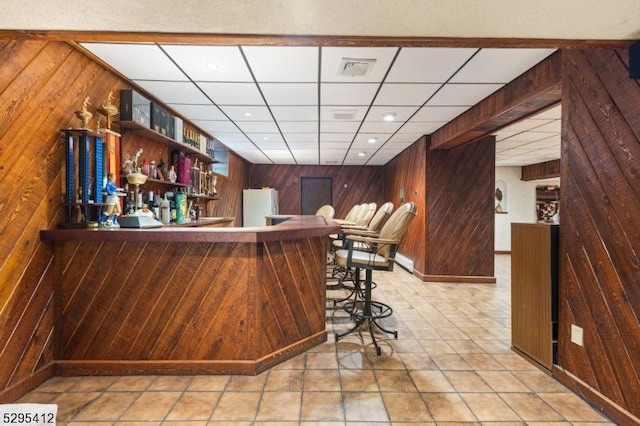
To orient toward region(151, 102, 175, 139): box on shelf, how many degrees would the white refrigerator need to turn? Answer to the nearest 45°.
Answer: approximately 90° to its right

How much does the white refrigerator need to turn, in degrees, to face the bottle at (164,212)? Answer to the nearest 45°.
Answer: approximately 90° to its right

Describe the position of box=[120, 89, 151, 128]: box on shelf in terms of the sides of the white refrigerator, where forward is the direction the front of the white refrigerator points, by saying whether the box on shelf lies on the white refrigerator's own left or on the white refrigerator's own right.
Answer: on the white refrigerator's own right

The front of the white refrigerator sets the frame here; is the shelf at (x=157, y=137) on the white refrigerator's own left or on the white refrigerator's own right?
on the white refrigerator's own right
